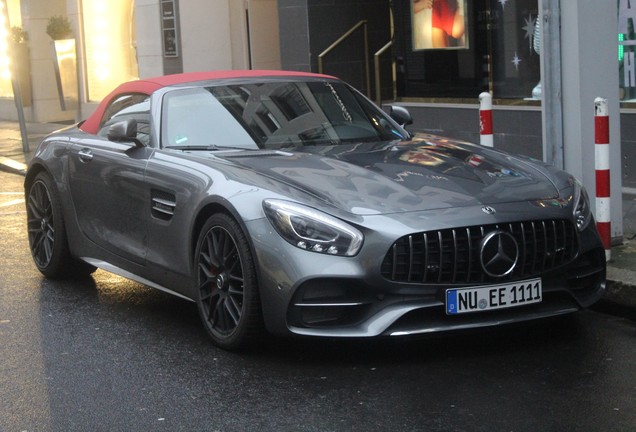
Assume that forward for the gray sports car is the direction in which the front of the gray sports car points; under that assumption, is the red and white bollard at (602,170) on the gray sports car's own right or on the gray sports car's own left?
on the gray sports car's own left

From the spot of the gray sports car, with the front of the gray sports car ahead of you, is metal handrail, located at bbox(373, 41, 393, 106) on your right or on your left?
on your left

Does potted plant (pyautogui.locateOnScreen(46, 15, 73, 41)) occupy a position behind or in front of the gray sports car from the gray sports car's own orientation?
behind

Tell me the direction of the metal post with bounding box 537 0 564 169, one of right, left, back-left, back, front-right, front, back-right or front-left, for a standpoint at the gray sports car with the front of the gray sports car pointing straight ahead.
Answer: left

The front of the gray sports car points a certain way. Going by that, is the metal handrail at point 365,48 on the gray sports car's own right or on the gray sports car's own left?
on the gray sports car's own left

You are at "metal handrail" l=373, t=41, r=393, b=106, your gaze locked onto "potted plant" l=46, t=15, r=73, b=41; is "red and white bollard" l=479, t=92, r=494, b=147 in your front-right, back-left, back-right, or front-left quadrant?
back-left

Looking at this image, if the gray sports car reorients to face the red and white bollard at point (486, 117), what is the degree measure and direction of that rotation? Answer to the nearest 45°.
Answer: approximately 90° to its left

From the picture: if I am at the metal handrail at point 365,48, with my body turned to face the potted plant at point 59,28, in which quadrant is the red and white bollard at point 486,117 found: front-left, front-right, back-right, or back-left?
back-left

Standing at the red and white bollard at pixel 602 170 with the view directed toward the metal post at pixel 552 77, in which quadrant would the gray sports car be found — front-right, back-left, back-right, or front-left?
back-left

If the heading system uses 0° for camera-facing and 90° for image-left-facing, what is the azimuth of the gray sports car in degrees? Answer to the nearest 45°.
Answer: approximately 315°
